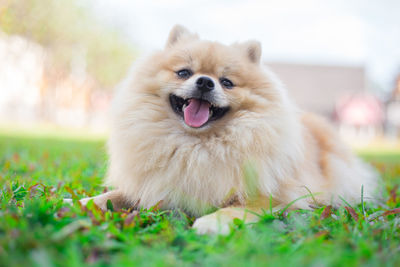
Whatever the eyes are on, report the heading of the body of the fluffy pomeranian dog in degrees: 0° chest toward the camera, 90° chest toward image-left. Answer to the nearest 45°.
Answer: approximately 45°
